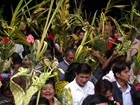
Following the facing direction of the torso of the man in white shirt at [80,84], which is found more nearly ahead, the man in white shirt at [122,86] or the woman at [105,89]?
the woman

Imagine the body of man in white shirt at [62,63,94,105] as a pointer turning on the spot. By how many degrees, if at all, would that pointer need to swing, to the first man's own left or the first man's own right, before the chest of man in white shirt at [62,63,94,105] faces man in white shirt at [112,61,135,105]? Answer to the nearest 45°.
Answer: approximately 45° to the first man's own left

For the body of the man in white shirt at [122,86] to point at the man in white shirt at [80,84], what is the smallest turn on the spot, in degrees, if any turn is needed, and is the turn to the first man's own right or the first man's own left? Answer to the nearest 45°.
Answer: approximately 135° to the first man's own right

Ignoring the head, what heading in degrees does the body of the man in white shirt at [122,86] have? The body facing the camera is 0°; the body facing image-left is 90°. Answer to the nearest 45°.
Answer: approximately 315°

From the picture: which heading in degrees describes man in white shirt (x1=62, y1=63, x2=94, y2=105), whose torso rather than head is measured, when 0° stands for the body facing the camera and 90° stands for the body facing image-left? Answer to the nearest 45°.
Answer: approximately 315°
